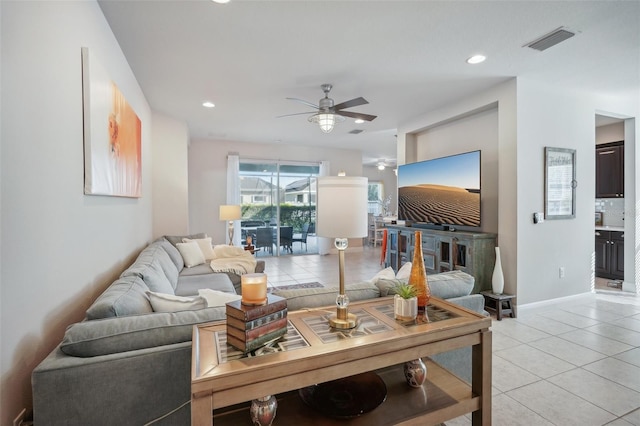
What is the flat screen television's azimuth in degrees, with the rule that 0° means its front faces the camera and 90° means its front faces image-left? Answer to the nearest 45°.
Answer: approximately 45°

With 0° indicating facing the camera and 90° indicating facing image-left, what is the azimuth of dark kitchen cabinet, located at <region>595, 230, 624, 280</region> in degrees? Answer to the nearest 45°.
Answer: approximately 45°

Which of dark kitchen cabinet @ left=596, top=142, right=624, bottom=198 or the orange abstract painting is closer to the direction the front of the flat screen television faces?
the orange abstract painting

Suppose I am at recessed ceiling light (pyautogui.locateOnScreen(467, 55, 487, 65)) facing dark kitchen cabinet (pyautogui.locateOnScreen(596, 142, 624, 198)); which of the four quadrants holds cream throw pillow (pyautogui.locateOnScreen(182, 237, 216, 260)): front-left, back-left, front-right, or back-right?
back-left

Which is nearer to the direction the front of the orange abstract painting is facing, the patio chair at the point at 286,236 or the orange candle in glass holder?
the orange candle in glass holder

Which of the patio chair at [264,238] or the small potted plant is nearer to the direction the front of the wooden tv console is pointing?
the small potted plant
